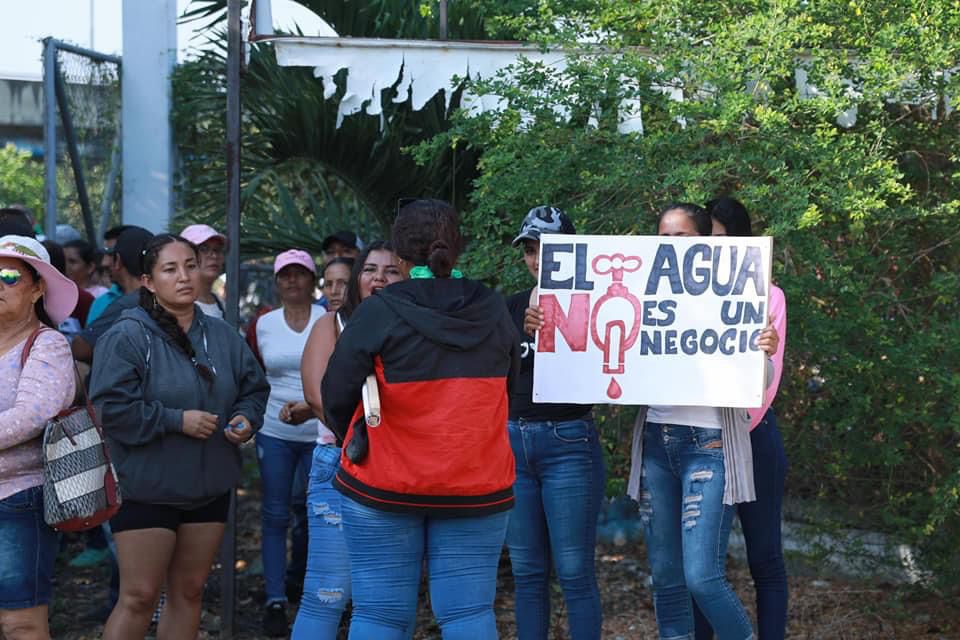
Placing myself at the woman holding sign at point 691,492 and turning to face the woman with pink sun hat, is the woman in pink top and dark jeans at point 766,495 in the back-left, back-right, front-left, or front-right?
back-right

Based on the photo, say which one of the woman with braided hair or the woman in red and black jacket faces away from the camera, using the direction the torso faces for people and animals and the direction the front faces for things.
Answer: the woman in red and black jacket

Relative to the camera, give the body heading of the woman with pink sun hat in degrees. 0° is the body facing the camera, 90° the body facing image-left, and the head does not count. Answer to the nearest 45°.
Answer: approximately 45°

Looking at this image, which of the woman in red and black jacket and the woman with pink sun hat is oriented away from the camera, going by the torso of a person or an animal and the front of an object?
the woman in red and black jacket

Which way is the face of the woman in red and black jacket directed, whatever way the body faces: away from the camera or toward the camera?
away from the camera

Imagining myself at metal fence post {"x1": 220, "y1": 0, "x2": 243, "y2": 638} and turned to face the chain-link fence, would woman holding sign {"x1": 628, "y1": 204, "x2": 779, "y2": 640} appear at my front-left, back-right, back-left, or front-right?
back-right

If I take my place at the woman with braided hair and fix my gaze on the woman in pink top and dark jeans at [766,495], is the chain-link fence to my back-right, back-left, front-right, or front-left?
back-left

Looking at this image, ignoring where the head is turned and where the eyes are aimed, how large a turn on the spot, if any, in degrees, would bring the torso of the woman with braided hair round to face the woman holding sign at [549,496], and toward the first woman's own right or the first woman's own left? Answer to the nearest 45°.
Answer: approximately 45° to the first woman's own left

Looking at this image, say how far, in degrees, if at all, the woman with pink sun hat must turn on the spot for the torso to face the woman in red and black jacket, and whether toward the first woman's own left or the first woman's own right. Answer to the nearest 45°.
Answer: approximately 90° to the first woman's own left

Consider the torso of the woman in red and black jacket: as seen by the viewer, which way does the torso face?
away from the camera

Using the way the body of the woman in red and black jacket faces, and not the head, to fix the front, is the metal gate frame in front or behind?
in front
